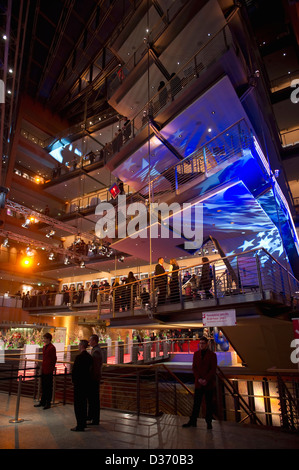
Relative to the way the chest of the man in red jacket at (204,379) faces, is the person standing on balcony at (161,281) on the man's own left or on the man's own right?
on the man's own right

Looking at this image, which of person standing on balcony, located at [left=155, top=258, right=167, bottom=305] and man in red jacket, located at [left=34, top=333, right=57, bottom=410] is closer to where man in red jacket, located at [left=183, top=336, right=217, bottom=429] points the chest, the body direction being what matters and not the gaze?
the man in red jacket

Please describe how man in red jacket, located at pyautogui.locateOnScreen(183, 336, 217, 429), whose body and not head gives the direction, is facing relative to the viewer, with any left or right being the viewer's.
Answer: facing the viewer and to the left of the viewer

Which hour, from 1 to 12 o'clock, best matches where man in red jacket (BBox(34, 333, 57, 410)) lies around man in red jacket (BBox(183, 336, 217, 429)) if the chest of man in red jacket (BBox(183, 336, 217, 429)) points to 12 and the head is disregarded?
man in red jacket (BBox(34, 333, 57, 410)) is roughly at 2 o'clock from man in red jacket (BBox(183, 336, 217, 429)).

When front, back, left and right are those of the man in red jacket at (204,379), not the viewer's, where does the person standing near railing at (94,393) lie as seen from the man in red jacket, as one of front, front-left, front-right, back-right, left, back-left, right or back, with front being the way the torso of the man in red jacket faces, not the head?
front-right

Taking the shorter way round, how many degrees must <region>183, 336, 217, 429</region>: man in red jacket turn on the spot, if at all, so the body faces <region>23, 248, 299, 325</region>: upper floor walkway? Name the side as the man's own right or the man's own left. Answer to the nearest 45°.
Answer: approximately 135° to the man's own right

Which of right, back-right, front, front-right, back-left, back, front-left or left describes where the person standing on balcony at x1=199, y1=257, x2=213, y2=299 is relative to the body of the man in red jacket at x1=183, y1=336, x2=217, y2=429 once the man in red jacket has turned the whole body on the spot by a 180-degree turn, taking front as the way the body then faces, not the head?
front-left
